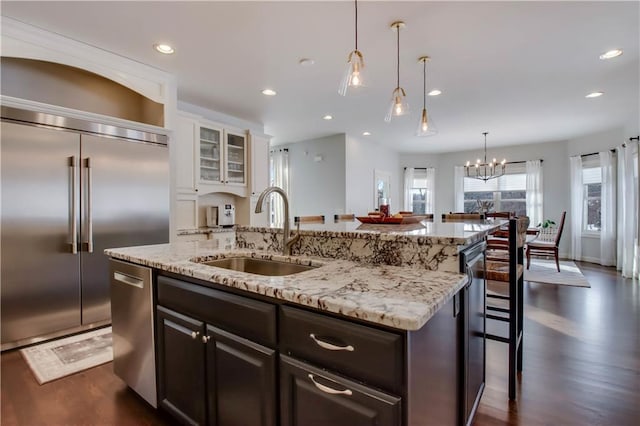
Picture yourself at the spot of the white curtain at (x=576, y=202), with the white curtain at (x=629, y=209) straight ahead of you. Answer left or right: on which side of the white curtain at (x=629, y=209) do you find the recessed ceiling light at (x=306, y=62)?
right

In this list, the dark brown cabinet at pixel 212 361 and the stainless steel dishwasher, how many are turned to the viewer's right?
0

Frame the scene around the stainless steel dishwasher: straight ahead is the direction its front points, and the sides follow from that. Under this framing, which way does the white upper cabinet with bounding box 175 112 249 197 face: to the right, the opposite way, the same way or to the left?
to the left

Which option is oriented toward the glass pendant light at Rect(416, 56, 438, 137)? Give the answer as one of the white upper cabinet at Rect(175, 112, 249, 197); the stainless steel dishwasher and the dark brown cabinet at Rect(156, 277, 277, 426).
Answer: the white upper cabinet

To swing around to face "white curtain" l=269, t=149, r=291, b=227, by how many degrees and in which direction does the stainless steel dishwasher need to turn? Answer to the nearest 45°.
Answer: approximately 180°

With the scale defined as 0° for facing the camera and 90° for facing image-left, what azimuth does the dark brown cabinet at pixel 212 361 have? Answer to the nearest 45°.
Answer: approximately 45°

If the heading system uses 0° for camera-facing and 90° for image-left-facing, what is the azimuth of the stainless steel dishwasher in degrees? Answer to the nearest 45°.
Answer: approximately 45°

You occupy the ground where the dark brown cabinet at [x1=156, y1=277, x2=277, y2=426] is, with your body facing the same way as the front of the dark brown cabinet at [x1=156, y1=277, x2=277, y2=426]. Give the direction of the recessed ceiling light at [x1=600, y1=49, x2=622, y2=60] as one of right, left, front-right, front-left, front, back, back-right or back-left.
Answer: back-left

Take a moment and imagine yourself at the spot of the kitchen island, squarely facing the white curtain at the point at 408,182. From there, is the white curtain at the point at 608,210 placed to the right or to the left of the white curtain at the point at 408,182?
right

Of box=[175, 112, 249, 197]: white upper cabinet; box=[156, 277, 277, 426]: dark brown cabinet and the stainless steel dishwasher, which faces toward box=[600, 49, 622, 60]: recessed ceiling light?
the white upper cabinet
